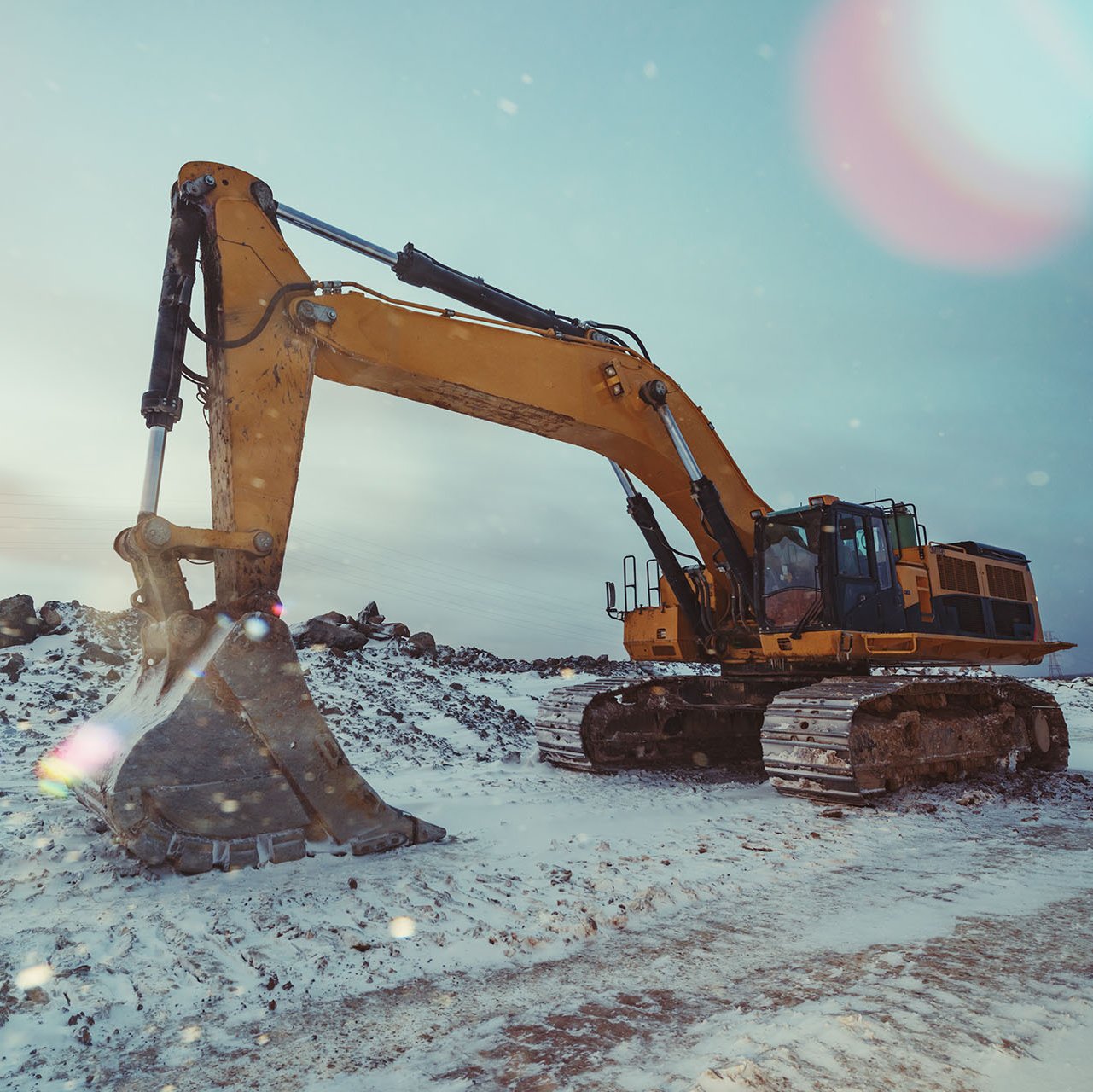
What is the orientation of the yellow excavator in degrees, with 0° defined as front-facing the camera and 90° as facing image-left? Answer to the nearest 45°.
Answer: approximately 45°

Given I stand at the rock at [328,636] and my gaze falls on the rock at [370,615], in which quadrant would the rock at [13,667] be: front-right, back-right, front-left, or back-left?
back-left

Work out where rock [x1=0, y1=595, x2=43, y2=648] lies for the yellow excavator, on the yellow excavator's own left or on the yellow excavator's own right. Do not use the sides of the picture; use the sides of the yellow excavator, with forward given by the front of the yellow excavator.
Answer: on the yellow excavator's own right

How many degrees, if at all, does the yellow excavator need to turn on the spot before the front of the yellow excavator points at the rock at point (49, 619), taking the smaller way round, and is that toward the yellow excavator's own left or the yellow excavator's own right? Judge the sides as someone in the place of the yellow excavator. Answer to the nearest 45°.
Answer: approximately 90° to the yellow excavator's own right

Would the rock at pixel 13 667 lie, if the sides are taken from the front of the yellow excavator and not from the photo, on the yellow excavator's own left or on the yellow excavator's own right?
on the yellow excavator's own right

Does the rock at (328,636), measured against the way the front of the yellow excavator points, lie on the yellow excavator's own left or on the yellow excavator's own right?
on the yellow excavator's own right

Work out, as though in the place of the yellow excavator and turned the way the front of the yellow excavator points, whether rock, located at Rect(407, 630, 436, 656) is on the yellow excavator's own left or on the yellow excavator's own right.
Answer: on the yellow excavator's own right
